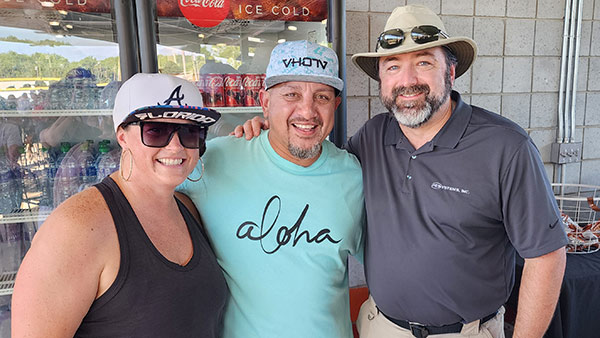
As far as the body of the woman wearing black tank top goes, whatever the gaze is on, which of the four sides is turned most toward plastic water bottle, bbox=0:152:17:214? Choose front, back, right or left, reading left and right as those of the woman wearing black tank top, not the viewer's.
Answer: back

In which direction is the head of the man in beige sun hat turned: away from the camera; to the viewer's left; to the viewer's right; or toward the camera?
toward the camera

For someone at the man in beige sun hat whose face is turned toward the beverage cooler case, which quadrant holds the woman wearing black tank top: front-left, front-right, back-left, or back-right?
front-left

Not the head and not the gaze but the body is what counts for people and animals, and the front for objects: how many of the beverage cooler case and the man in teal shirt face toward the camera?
2

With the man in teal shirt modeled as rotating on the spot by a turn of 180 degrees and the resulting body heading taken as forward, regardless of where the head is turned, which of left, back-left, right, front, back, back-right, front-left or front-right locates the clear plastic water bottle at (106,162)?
front-left

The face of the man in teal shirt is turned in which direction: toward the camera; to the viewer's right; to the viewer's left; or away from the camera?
toward the camera

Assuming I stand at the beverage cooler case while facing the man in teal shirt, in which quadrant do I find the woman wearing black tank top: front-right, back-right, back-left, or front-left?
front-right

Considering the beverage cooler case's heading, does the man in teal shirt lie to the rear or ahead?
ahead

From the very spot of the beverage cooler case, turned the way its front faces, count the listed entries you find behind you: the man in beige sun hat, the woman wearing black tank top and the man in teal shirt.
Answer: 0

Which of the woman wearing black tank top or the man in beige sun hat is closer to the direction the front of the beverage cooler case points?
the woman wearing black tank top

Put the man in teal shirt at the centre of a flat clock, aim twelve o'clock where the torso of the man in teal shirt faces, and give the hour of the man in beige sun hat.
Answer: The man in beige sun hat is roughly at 9 o'clock from the man in teal shirt.

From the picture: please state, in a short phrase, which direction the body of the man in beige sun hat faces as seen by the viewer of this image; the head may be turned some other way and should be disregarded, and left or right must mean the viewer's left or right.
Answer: facing the viewer and to the left of the viewer

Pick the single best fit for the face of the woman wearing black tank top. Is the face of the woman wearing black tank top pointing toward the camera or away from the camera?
toward the camera

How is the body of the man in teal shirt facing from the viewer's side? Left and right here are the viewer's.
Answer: facing the viewer
